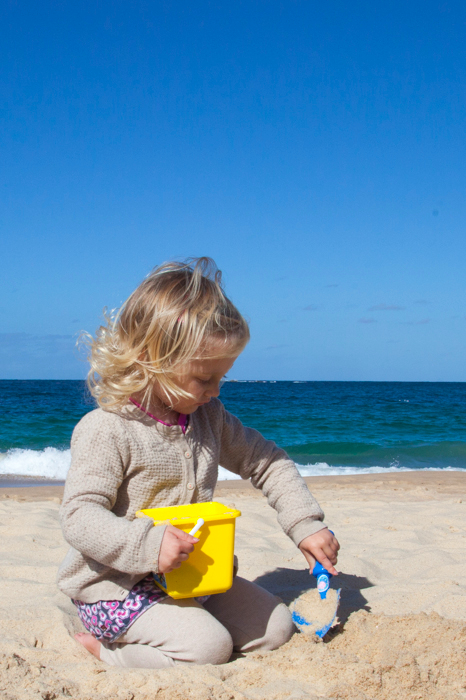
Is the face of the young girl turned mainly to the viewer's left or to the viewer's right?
to the viewer's right

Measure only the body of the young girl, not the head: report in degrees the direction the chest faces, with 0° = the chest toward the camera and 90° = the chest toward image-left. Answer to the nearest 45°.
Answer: approximately 315°
